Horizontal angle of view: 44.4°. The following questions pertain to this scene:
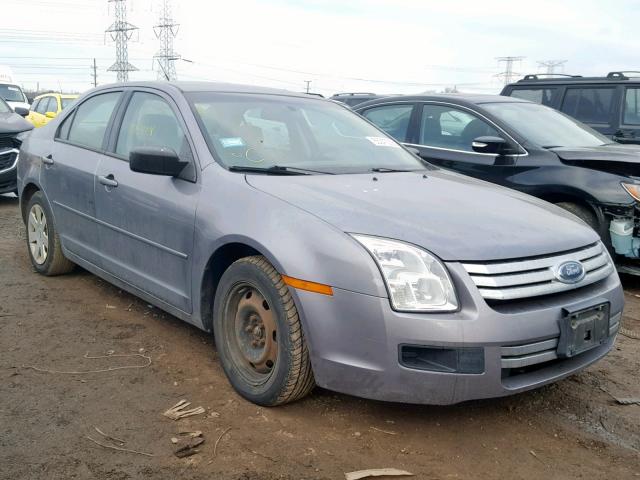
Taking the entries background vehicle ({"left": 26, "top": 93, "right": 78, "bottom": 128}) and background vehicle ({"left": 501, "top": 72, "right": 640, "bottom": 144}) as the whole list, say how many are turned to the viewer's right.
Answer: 1

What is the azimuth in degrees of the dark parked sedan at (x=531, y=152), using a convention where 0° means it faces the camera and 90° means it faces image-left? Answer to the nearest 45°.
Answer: approximately 315°

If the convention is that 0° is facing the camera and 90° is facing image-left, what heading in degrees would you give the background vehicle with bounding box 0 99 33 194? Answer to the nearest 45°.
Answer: approximately 315°

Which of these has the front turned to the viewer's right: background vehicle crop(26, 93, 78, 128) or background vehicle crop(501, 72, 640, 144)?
background vehicle crop(501, 72, 640, 144)

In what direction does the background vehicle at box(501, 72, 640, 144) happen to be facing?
to the viewer's right

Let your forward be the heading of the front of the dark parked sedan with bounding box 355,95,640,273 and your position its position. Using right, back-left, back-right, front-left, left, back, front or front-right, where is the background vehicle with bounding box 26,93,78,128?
back

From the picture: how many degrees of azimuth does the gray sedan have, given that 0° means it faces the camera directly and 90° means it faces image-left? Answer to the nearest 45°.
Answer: approximately 315°

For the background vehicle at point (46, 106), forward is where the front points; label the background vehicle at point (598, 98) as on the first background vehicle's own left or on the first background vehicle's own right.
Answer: on the first background vehicle's own left
